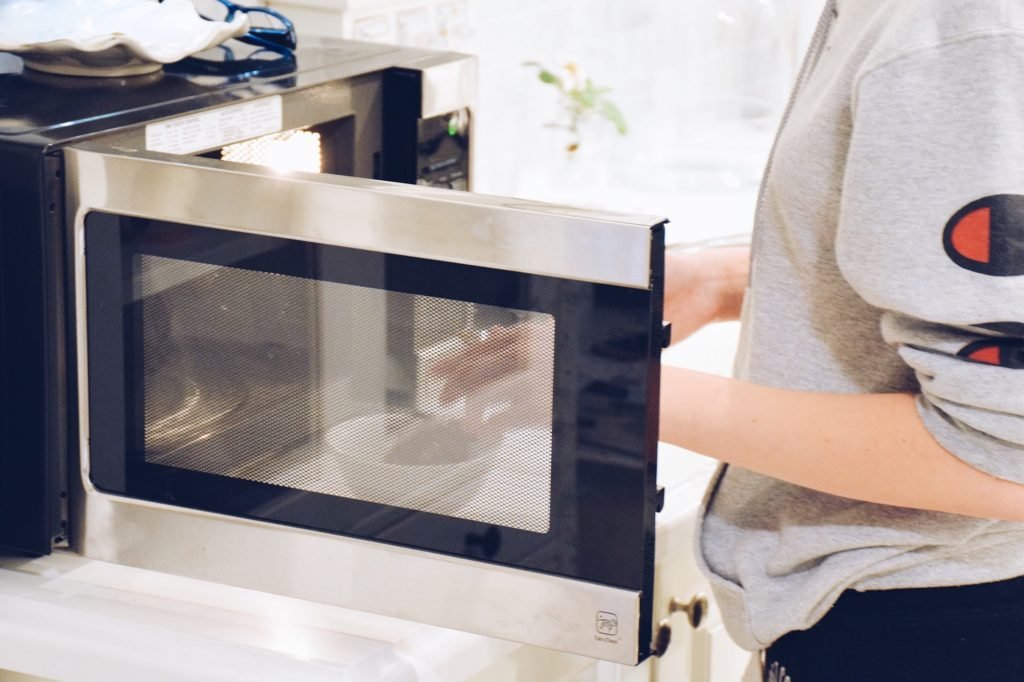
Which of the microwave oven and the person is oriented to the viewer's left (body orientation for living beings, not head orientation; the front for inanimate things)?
the person

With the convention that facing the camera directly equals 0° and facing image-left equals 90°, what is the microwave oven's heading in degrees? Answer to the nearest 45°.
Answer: approximately 315°

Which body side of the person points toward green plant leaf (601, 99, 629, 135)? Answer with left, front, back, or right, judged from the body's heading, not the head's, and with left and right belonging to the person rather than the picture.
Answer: right

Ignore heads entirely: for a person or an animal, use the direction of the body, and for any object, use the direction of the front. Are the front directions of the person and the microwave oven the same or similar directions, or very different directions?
very different directions

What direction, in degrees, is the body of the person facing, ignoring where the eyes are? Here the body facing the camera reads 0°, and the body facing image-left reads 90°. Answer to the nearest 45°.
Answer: approximately 90°

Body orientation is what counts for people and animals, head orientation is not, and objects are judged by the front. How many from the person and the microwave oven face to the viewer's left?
1

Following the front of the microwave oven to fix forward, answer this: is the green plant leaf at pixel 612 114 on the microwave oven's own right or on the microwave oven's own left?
on the microwave oven's own left
